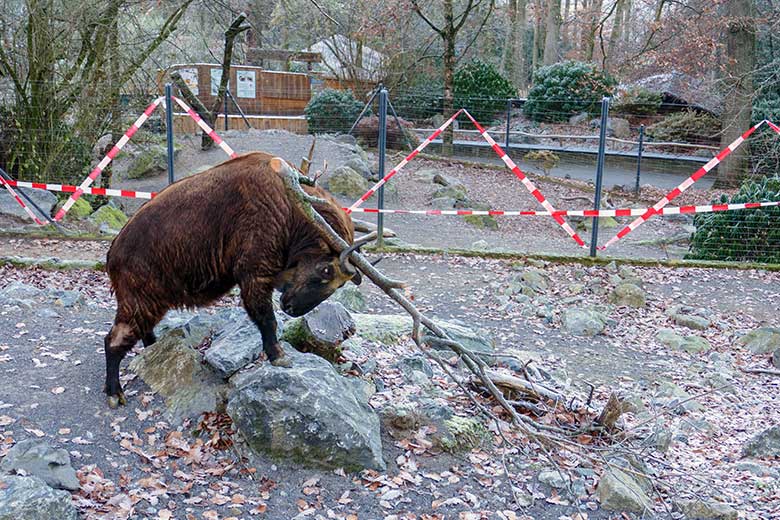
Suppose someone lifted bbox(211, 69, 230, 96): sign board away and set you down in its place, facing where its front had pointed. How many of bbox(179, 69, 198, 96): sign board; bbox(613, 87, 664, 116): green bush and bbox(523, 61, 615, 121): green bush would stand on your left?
2

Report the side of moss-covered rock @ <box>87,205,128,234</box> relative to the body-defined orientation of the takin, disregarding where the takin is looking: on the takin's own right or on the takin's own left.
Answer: on the takin's own left

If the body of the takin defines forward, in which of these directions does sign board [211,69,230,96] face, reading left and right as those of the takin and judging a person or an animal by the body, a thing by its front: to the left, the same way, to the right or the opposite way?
to the right

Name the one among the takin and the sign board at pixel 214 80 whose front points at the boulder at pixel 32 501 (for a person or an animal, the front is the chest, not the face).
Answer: the sign board

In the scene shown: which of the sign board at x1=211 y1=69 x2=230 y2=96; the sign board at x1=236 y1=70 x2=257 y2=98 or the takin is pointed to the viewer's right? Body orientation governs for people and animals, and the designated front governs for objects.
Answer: the takin

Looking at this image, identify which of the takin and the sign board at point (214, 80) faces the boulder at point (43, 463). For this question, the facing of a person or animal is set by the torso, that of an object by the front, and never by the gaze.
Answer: the sign board

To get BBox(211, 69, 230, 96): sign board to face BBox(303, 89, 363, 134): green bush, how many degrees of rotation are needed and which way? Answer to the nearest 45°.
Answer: approximately 90° to its left

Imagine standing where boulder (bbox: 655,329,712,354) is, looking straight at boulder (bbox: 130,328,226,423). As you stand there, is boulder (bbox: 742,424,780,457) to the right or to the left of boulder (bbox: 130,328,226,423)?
left

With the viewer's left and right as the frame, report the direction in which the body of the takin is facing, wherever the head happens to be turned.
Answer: facing to the right of the viewer

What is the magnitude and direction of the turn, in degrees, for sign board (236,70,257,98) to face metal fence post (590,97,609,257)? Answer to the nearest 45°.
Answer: approximately 45° to its left
